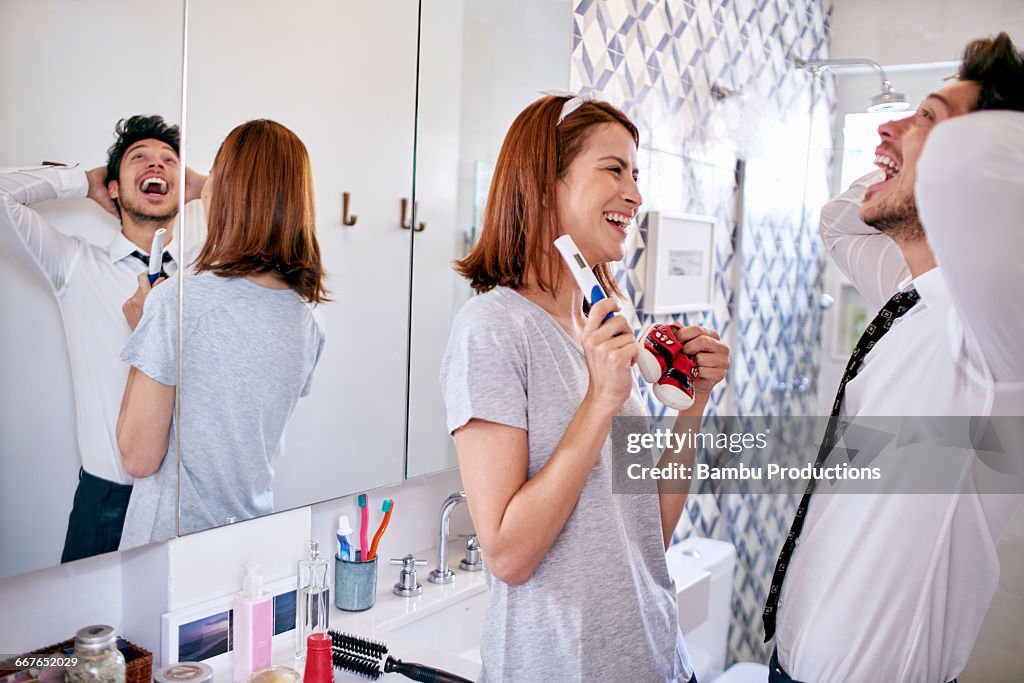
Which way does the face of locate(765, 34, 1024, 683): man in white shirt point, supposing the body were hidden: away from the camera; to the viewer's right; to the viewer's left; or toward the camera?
to the viewer's left

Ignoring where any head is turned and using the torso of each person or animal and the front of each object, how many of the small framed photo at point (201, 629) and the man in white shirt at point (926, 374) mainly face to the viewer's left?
1

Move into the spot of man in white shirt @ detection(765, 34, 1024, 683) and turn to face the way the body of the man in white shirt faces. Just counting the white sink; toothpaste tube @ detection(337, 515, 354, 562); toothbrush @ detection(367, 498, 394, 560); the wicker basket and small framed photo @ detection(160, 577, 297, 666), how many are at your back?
0

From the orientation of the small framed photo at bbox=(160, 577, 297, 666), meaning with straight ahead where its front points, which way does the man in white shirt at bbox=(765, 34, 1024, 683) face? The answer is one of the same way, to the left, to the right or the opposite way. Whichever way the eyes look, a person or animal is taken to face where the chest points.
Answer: the opposite way

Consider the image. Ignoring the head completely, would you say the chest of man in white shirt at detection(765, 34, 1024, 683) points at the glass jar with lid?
yes

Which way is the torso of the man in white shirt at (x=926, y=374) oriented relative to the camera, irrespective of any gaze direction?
to the viewer's left

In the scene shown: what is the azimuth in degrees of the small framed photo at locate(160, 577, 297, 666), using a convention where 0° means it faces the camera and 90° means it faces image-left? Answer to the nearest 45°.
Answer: approximately 315°

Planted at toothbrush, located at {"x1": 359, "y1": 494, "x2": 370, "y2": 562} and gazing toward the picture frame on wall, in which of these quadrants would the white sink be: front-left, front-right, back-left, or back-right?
front-right

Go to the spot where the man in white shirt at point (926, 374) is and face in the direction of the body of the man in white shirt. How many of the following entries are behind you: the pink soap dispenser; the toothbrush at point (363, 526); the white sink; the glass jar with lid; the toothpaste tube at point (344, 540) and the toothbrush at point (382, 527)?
0
